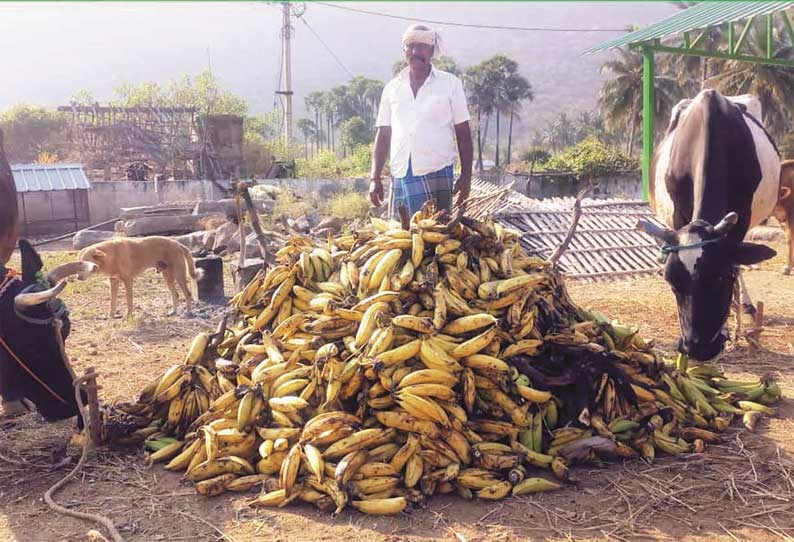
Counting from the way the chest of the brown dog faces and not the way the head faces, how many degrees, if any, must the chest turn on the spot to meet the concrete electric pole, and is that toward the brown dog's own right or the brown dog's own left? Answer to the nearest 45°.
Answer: approximately 90° to the brown dog's own right

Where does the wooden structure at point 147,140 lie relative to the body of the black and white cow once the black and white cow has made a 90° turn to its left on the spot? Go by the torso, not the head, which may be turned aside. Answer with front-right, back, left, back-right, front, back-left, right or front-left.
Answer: back-left

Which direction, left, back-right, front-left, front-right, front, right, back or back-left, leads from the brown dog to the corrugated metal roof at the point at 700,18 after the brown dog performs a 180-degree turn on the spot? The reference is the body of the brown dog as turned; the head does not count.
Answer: front

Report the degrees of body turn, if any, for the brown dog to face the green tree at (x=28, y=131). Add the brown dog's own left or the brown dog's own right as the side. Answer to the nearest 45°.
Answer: approximately 90° to the brown dog's own right

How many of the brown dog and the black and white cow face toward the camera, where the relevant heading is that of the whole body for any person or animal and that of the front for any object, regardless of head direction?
1

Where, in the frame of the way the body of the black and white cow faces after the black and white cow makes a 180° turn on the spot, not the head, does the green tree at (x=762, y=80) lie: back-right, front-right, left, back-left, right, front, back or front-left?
front

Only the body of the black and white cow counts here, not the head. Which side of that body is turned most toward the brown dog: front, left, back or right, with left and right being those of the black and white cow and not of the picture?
right

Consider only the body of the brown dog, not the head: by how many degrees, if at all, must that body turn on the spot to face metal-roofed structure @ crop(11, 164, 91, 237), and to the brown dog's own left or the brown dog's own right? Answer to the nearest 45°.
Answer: approximately 90° to the brown dog's own right

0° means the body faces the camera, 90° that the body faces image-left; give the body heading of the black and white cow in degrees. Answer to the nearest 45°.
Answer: approximately 0°

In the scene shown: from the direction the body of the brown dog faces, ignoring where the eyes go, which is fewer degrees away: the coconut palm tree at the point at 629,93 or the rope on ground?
the rope on ground

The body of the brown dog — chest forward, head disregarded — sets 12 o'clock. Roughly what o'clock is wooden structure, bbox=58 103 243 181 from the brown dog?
The wooden structure is roughly at 3 o'clock from the brown dog.

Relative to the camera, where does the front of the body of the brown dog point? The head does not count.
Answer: to the viewer's left

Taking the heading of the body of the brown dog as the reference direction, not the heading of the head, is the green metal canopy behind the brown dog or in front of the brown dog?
behind
